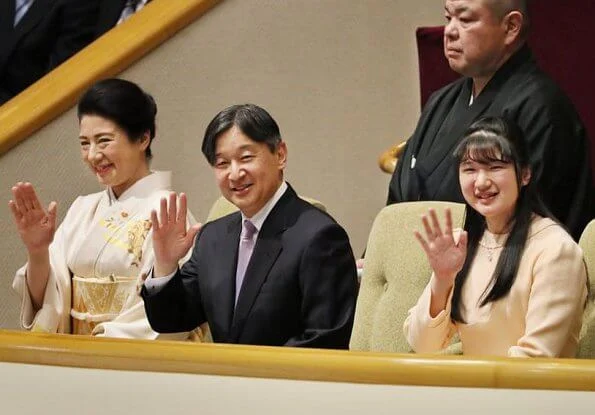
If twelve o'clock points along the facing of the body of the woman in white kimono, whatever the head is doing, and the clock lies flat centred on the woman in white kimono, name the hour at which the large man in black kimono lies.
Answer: The large man in black kimono is roughly at 8 o'clock from the woman in white kimono.

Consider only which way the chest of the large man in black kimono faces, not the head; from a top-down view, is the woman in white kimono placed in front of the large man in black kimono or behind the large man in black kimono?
in front

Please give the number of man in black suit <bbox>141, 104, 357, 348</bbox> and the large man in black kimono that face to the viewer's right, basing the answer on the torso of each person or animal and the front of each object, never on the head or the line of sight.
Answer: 0

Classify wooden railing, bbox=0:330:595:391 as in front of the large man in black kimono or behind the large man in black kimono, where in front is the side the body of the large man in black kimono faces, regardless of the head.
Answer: in front

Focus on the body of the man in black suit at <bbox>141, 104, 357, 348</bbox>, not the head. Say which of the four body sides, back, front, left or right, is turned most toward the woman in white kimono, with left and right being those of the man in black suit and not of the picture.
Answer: right

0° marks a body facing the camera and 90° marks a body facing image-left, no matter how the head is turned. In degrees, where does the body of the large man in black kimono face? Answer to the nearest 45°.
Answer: approximately 45°

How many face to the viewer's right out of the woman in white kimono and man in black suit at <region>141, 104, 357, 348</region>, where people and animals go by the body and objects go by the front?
0
